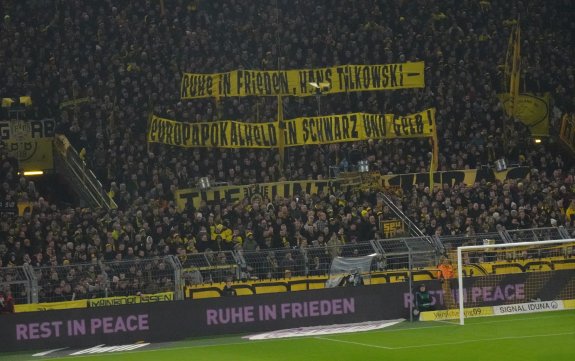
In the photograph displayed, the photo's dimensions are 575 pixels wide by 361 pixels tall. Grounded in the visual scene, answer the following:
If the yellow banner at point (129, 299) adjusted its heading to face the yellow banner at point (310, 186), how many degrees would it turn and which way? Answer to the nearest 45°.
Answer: approximately 135° to its left

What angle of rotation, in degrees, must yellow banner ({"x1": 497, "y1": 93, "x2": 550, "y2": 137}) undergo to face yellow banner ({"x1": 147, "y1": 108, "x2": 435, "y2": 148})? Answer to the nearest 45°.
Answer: approximately 45° to its right

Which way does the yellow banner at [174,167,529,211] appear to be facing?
toward the camera

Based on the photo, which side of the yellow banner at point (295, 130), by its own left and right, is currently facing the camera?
front

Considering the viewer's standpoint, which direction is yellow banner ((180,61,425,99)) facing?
facing the viewer

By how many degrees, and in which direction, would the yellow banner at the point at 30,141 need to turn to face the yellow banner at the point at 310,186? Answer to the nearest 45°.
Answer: approximately 45° to its left

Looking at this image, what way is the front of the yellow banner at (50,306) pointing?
toward the camera
